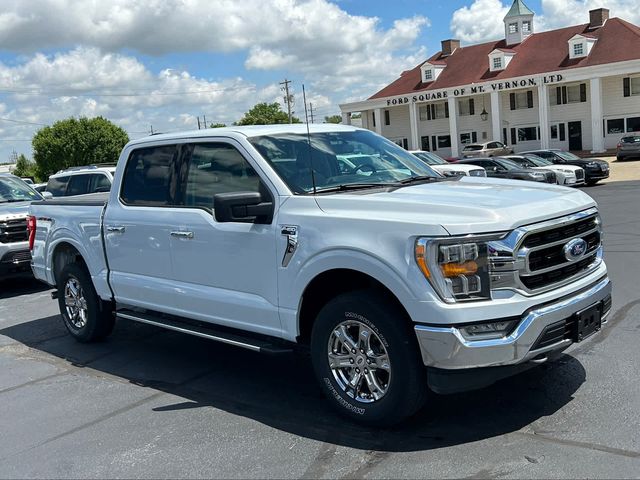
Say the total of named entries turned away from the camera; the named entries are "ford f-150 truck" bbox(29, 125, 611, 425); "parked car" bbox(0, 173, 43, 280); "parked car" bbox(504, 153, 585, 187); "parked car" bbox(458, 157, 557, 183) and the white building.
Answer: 0

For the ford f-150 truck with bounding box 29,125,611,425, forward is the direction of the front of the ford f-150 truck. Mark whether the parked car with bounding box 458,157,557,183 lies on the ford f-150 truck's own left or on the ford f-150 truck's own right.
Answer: on the ford f-150 truck's own left

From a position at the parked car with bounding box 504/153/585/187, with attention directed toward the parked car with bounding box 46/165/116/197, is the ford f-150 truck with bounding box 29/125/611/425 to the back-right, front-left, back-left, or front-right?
front-left

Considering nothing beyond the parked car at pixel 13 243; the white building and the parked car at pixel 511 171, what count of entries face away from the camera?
0

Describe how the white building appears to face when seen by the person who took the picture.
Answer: facing the viewer and to the left of the viewer

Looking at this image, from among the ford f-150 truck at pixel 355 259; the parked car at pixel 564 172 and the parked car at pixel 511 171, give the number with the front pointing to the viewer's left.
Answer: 0

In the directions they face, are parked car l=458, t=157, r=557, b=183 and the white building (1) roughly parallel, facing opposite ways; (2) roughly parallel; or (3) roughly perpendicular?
roughly perpendicular

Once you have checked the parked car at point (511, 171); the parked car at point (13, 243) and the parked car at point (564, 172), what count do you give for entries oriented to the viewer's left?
0

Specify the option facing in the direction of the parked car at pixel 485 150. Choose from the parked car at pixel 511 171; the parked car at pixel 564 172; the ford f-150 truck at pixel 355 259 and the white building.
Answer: the white building

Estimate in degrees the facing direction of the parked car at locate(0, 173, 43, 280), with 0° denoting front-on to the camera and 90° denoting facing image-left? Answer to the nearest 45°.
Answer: approximately 315°

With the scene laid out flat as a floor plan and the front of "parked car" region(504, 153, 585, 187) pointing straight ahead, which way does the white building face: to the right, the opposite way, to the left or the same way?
to the right

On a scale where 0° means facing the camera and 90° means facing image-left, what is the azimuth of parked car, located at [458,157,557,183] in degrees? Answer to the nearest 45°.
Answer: approximately 315°

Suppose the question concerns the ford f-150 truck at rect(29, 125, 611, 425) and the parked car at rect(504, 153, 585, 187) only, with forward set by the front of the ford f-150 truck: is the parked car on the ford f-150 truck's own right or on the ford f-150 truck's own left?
on the ford f-150 truck's own left

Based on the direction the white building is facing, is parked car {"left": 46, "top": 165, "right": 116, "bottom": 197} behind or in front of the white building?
in front

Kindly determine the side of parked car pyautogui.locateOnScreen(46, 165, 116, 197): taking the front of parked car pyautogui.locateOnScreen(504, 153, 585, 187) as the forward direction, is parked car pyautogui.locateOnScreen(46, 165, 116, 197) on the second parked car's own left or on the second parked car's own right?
on the second parked car's own right

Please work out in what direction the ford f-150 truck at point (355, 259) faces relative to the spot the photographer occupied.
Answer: facing the viewer and to the right of the viewer

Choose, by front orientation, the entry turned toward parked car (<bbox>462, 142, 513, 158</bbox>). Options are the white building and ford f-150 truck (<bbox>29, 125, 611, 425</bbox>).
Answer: the white building
